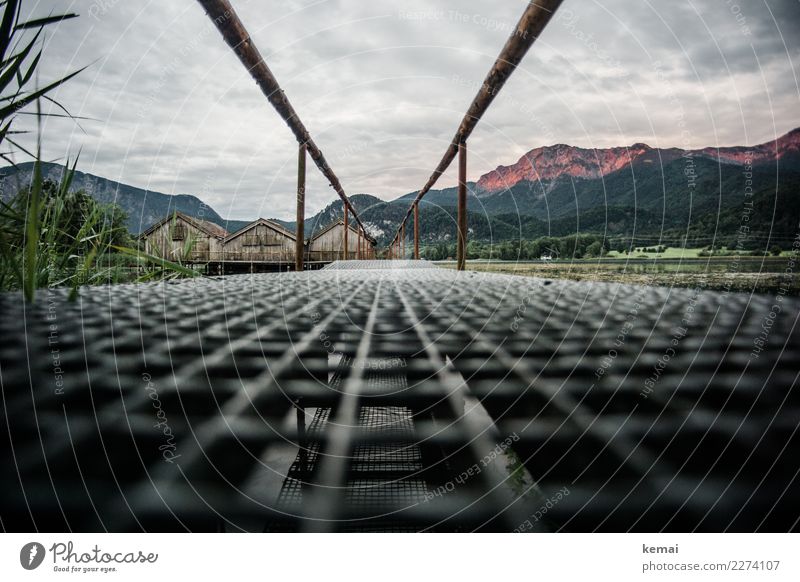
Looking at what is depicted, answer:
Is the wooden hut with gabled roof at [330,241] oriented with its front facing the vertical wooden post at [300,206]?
yes

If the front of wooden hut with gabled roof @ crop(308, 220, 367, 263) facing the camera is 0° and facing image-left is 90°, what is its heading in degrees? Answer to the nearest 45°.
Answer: approximately 0°

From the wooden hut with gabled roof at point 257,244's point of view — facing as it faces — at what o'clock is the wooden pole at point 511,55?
The wooden pole is roughly at 12 o'clock from the wooden hut with gabled roof.

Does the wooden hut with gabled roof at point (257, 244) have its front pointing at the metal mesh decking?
yes

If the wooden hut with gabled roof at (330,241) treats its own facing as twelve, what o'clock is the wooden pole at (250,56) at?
The wooden pole is roughly at 12 o'clock from the wooden hut with gabled roof.

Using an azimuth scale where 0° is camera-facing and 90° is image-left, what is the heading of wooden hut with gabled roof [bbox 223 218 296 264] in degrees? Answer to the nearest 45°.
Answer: approximately 0°

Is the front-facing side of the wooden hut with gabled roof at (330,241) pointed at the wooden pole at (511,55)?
yes

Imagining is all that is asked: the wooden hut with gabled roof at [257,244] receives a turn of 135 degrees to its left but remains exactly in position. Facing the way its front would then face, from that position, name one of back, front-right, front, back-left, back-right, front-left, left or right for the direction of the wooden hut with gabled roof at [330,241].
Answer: front
